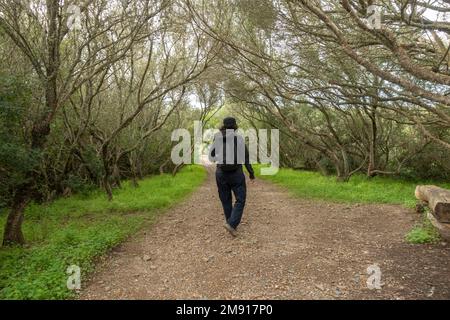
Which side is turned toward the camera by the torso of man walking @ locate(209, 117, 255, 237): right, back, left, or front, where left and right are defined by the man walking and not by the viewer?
back

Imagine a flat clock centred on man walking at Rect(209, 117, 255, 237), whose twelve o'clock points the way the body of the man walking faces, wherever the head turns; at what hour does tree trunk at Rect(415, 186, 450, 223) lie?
The tree trunk is roughly at 3 o'clock from the man walking.
